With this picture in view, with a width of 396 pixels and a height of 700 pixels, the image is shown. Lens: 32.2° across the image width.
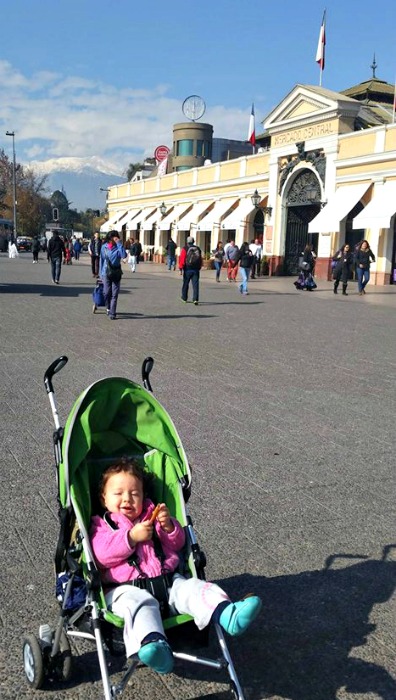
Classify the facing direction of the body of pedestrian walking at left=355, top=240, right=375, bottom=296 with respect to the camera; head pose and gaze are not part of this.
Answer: toward the camera

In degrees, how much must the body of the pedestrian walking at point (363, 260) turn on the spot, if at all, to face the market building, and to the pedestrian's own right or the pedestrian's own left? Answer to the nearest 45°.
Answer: approximately 180°

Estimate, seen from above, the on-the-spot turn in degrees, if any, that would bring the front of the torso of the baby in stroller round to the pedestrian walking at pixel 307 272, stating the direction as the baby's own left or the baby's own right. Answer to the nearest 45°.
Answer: approximately 135° to the baby's own left

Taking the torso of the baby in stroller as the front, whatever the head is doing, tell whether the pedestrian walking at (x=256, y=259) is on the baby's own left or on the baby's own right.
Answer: on the baby's own left

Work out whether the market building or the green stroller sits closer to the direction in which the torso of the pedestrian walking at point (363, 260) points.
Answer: the green stroller

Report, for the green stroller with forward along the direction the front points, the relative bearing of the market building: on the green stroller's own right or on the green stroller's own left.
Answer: on the green stroller's own left

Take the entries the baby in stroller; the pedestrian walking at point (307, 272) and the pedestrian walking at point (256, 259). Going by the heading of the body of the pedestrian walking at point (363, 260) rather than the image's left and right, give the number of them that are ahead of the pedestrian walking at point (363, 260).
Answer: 1

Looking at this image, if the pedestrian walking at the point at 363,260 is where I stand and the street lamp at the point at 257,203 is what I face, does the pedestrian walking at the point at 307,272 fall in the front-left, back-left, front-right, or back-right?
front-left

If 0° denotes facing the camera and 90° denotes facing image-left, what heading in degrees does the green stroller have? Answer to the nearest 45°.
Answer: approximately 315°

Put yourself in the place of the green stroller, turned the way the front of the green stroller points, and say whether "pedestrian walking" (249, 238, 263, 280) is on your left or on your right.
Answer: on your left

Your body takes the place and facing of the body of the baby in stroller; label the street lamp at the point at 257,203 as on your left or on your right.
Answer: on your left
